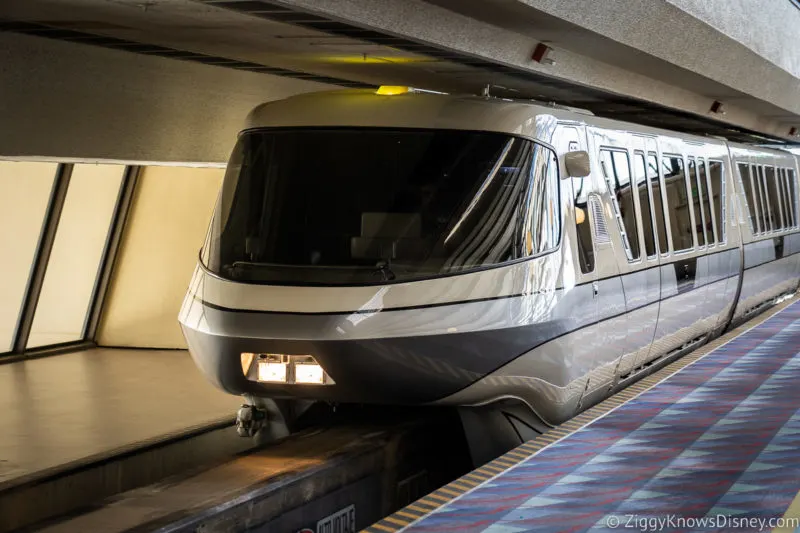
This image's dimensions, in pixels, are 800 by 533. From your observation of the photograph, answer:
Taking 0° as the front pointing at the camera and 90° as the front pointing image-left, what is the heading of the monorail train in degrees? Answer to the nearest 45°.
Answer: approximately 45°
